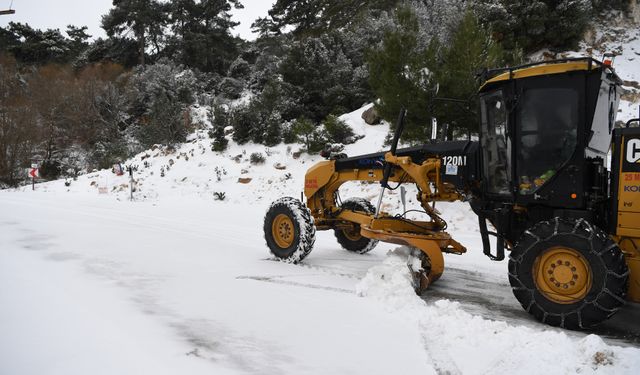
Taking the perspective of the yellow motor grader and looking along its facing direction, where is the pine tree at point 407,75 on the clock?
The pine tree is roughly at 1 o'clock from the yellow motor grader.

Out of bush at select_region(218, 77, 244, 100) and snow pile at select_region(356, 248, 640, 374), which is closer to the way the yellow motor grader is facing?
the bush

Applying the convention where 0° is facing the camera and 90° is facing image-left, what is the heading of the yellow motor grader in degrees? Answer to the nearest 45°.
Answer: approximately 135°

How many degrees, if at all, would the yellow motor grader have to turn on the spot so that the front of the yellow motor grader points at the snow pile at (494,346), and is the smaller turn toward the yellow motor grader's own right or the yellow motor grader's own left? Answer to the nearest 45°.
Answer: approximately 90° to the yellow motor grader's own left

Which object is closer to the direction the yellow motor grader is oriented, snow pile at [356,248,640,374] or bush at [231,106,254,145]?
the bush

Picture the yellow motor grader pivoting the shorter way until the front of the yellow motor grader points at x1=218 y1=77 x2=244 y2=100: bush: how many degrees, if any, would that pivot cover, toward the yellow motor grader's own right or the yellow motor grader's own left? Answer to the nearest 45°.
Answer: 0° — it already faces it

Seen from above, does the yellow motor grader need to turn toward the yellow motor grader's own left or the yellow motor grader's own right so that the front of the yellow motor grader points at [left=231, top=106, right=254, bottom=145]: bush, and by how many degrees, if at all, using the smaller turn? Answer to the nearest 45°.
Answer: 0° — it already faces it

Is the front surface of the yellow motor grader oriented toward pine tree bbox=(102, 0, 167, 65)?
yes

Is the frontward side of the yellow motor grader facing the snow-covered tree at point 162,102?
yes

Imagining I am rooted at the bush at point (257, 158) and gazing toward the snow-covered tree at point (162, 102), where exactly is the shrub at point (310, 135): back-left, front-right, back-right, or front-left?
back-right

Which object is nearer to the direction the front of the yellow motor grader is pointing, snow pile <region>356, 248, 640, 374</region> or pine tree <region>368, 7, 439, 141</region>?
the pine tree
